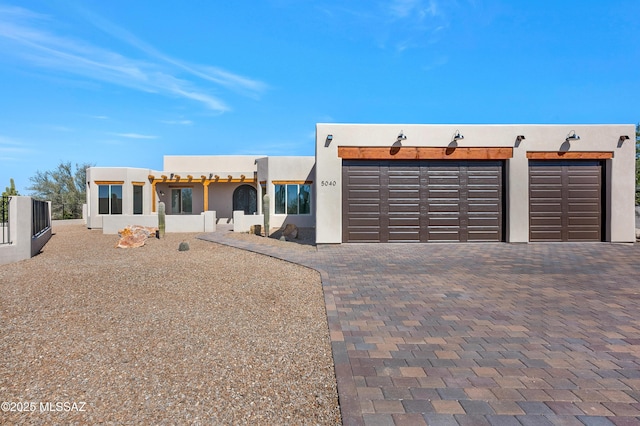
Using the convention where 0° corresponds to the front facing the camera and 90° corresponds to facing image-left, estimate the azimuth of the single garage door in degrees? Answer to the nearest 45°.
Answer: approximately 0°

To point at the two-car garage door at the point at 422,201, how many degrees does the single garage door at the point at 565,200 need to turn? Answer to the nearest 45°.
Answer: approximately 45° to its right

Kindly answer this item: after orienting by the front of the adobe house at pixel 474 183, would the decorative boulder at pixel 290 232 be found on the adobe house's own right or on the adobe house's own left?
on the adobe house's own right

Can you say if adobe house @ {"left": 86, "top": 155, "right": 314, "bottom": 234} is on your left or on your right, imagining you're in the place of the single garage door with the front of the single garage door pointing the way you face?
on your right

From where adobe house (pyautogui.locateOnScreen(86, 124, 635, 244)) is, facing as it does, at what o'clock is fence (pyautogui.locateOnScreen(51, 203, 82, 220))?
The fence is roughly at 4 o'clock from the adobe house.

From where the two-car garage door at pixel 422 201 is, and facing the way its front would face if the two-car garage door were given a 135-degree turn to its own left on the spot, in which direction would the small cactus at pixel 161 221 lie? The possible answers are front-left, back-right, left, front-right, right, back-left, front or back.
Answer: back-left

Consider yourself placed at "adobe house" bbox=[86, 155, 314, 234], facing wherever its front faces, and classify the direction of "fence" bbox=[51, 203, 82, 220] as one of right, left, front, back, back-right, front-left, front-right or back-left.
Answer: back-right

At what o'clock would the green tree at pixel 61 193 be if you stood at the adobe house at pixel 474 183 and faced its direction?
The green tree is roughly at 4 o'clock from the adobe house.

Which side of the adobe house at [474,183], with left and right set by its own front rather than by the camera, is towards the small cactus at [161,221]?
right

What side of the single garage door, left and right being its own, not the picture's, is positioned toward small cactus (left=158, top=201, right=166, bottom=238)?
right

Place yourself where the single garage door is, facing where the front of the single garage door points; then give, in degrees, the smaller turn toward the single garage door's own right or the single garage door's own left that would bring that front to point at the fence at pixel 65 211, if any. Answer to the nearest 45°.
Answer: approximately 90° to the single garage door's own right
